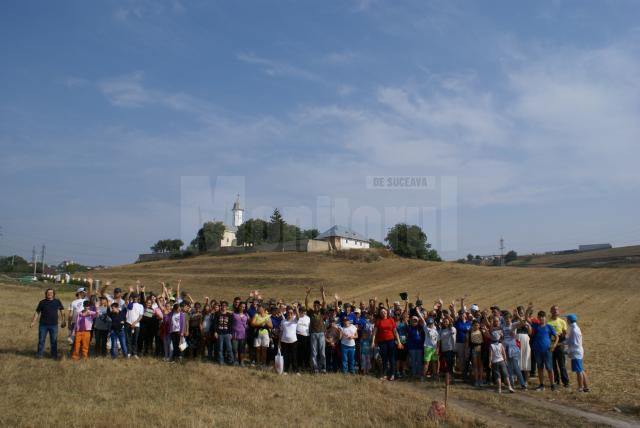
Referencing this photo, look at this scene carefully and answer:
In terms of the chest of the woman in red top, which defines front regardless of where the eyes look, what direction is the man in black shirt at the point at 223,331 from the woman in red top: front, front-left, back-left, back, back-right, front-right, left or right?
right

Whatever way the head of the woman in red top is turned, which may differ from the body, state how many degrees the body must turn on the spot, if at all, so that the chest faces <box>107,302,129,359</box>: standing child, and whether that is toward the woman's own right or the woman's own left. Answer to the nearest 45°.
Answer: approximately 90° to the woman's own right

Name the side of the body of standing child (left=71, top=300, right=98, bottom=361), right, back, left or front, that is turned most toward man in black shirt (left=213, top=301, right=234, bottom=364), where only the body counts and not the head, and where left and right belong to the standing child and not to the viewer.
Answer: left

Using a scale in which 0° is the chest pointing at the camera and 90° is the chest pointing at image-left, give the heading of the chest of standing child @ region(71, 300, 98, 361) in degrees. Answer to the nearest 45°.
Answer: approximately 0°

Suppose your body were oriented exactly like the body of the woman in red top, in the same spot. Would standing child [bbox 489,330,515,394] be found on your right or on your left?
on your left

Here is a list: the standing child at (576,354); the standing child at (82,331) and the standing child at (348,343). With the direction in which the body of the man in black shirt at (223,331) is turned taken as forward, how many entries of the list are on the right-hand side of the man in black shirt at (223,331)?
1

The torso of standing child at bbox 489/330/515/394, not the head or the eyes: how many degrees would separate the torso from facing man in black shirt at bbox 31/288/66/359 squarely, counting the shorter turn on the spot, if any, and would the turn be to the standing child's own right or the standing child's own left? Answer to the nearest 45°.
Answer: approximately 90° to the standing child's own right
